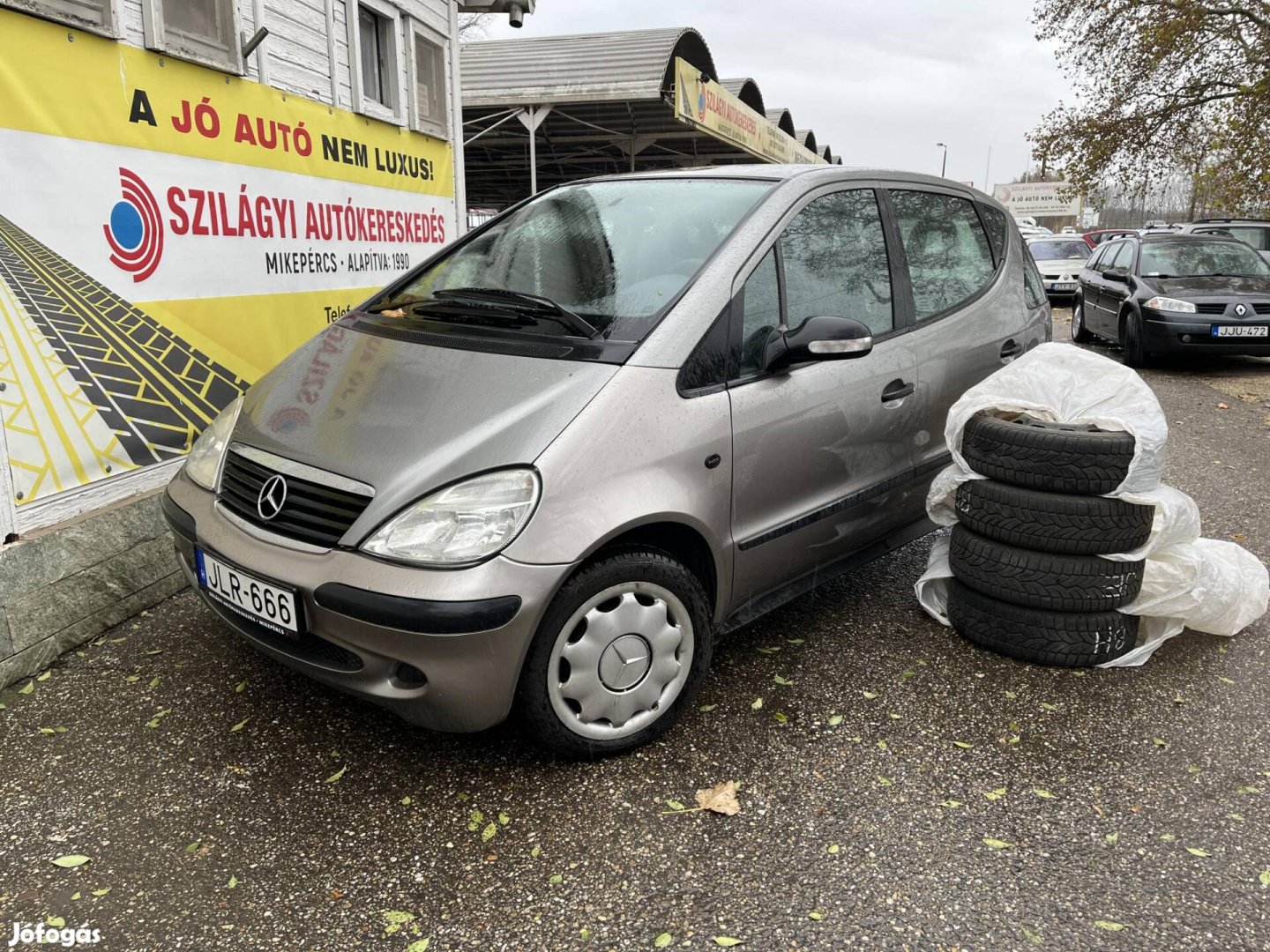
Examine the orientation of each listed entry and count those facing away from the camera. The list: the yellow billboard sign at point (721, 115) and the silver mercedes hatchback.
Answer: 0

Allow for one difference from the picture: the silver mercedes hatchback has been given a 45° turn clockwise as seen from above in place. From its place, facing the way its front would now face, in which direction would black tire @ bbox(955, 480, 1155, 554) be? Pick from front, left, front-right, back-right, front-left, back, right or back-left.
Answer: back

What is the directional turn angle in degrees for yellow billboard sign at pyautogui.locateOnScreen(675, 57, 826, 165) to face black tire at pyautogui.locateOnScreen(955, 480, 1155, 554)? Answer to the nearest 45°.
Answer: approximately 45° to its right

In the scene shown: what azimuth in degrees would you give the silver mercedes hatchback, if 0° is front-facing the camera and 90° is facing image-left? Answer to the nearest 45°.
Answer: approximately 45°

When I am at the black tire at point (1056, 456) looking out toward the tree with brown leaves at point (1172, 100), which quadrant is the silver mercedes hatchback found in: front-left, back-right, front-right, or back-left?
back-left

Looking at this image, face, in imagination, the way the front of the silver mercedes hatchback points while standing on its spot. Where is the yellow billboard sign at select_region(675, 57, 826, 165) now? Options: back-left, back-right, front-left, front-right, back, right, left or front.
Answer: back-right

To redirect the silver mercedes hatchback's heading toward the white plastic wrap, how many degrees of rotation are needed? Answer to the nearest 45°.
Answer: approximately 135° to its left

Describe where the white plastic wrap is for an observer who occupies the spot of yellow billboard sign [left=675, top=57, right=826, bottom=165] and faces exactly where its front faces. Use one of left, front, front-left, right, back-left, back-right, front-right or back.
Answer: front-right

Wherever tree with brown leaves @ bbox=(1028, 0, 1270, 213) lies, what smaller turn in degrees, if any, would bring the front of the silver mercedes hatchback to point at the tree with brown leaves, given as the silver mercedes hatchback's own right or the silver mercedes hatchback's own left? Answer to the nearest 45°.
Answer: approximately 180°
